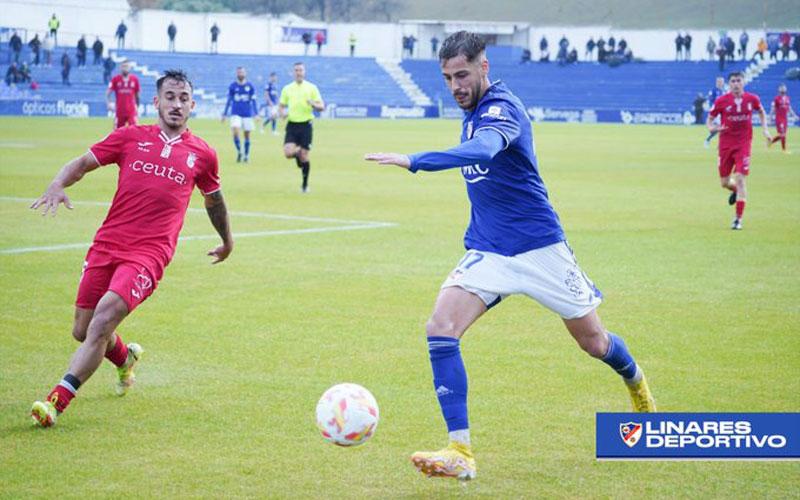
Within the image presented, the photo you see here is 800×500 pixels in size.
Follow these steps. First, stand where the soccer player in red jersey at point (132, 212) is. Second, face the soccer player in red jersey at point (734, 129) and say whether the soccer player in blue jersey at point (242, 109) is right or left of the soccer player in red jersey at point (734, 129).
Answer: left

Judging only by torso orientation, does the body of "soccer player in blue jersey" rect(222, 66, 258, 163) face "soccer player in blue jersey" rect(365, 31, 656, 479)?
yes

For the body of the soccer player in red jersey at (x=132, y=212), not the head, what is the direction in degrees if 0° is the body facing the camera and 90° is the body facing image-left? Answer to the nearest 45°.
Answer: approximately 0°

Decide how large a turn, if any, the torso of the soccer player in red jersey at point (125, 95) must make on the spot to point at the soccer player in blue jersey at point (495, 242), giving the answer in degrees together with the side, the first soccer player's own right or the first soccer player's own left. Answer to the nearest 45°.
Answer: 0° — they already face them

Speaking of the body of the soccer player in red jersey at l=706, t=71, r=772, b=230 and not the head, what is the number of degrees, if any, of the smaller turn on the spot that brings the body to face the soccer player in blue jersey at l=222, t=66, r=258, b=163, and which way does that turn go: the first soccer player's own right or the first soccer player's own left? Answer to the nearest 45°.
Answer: approximately 135° to the first soccer player's own right

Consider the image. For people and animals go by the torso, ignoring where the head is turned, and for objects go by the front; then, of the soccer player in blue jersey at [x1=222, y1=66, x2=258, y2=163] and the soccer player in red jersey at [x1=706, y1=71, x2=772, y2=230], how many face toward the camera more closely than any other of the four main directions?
2
